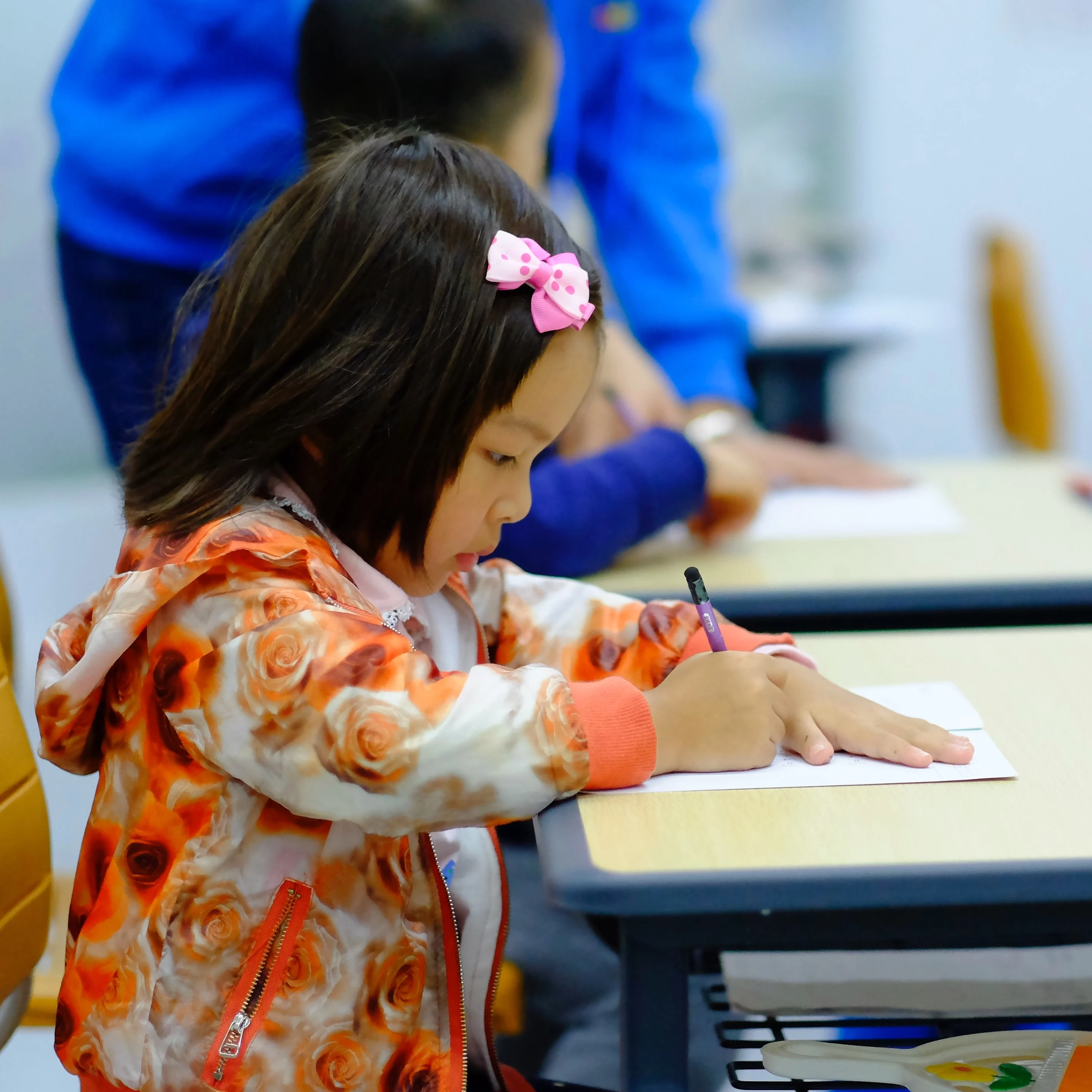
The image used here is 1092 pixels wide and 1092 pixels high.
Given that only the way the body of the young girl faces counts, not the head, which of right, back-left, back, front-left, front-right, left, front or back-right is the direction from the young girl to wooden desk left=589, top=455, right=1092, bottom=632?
front-left

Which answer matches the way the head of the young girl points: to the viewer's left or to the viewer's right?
to the viewer's right

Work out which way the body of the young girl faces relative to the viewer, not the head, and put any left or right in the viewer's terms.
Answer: facing to the right of the viewer
